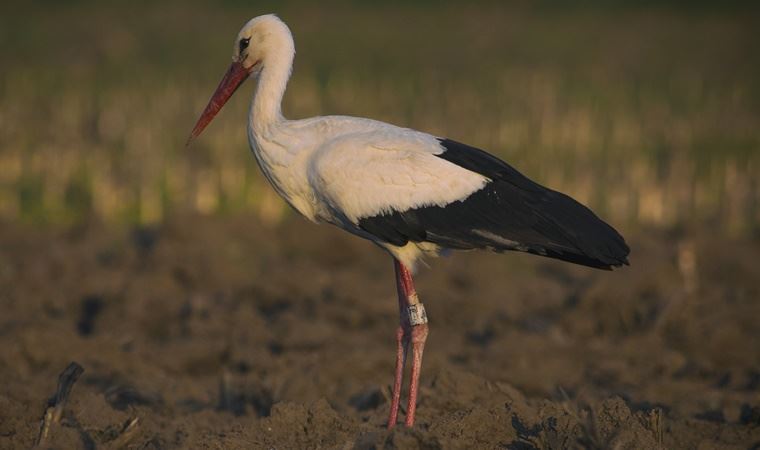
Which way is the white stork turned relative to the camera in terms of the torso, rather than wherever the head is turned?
to the viewer's left
